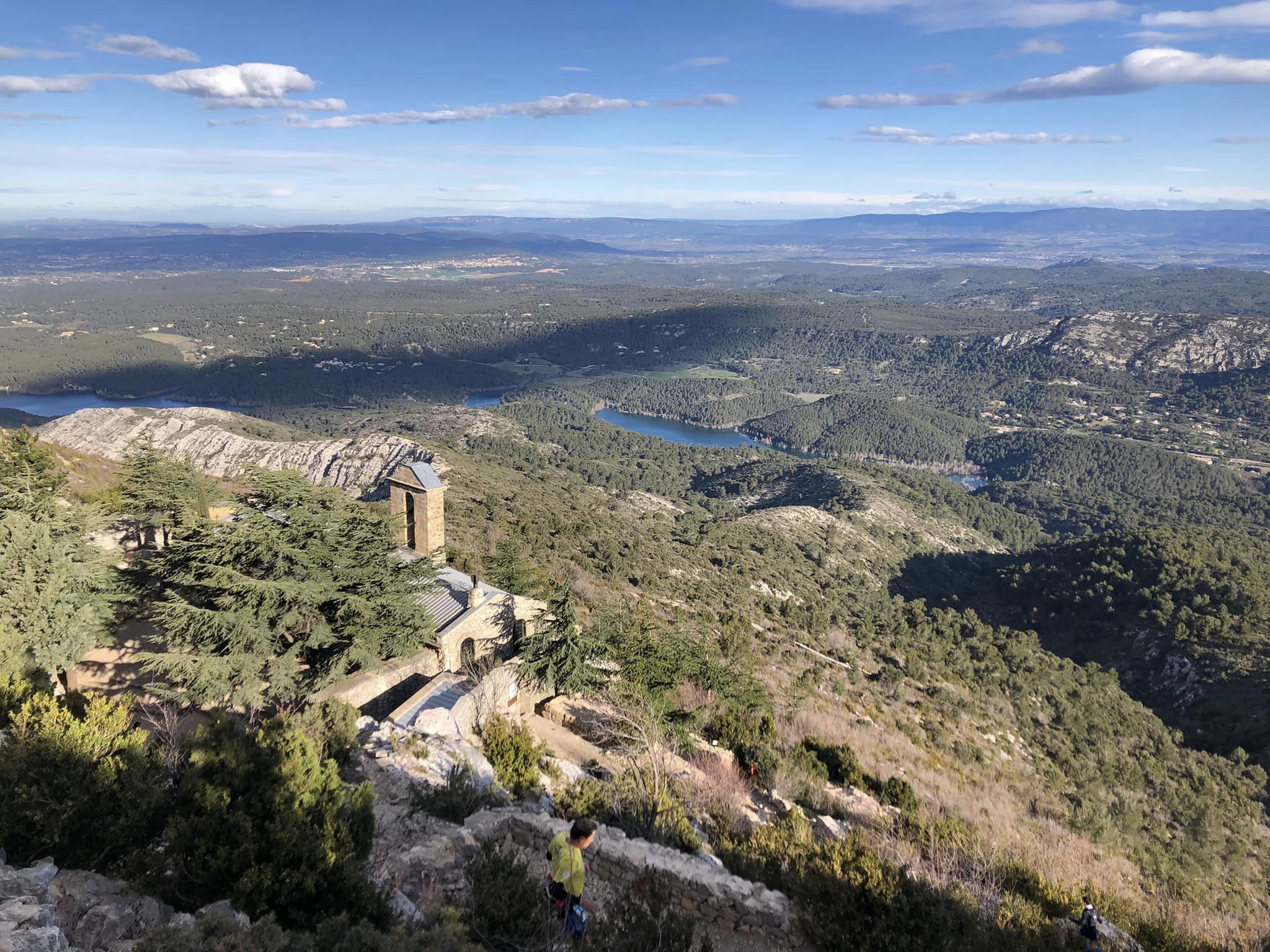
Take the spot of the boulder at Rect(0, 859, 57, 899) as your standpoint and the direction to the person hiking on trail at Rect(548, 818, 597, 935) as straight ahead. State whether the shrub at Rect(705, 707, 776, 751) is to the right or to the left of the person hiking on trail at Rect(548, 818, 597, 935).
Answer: left

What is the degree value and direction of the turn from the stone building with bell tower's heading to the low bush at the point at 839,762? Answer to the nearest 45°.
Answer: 0° — it already faces it

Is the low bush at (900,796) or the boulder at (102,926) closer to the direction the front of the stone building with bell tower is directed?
the low bush

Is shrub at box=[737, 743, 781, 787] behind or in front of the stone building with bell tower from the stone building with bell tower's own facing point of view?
in front

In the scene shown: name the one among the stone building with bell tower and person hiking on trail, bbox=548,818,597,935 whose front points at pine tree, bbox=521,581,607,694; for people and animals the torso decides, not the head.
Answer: the stone building with bell tower

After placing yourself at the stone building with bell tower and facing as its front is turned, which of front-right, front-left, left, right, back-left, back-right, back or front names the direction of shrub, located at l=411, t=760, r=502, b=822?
front-right

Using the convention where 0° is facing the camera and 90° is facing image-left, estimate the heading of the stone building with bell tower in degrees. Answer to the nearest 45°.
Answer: approximately 315°

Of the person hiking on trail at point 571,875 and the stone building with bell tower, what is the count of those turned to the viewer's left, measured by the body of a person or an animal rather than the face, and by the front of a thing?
0

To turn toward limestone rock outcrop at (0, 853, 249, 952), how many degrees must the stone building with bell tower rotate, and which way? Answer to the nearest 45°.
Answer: approximately 45° to its right

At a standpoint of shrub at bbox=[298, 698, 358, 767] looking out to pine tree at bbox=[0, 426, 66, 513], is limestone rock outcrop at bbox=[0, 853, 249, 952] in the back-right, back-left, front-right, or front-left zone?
back-left

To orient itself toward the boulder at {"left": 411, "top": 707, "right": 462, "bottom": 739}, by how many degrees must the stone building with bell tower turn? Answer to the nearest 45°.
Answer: approximately 45° to its right

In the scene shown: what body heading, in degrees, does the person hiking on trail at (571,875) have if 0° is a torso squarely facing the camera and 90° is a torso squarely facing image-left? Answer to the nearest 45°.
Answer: approximately 270°
